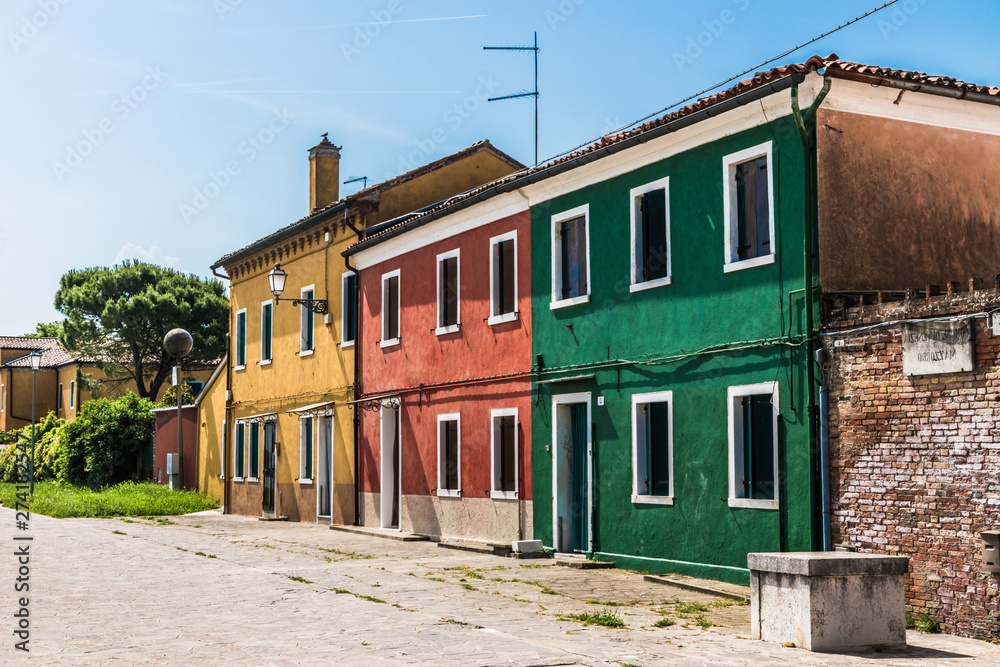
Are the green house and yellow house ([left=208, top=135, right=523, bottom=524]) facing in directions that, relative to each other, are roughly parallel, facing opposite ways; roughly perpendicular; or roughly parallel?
roughly parallel

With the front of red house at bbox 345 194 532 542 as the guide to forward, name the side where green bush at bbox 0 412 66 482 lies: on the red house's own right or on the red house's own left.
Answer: on the red house's own right

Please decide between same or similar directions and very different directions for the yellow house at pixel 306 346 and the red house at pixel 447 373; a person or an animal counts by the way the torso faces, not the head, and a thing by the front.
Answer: same or similar directions

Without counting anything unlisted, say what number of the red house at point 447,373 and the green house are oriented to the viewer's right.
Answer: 0

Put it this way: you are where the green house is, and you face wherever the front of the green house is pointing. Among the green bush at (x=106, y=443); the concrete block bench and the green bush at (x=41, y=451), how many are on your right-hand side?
2

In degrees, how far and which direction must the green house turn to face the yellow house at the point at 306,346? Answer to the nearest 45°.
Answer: approximately 90° to its right

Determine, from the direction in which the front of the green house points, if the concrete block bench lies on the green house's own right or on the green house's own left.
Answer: on the green house's own left

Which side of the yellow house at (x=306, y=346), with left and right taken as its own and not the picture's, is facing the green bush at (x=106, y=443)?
right

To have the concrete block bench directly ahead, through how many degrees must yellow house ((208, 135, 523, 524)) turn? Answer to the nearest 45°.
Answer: approximately 45° to its left

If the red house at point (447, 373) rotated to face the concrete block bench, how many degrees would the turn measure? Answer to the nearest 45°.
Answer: approximately 45° to its left

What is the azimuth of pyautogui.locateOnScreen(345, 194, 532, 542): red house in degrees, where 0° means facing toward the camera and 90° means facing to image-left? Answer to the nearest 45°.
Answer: approximately 45°

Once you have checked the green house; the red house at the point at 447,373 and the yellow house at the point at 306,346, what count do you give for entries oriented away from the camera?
0

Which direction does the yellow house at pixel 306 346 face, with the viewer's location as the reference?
facing the viewer and to the left of the viewer

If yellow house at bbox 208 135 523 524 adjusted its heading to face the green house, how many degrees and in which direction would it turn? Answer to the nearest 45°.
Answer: approximately 45° to its left
